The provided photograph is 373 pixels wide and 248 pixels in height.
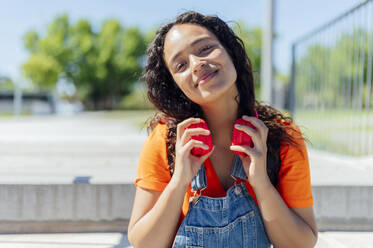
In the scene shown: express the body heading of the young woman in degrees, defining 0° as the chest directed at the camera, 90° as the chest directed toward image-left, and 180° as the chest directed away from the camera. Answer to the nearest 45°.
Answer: approximately 0°

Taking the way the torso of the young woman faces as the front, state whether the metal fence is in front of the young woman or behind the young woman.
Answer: behind

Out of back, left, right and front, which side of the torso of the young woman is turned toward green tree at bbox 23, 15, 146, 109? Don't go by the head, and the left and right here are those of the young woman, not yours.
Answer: back

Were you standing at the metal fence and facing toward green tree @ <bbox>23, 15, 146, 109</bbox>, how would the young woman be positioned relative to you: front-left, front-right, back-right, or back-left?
back-left
